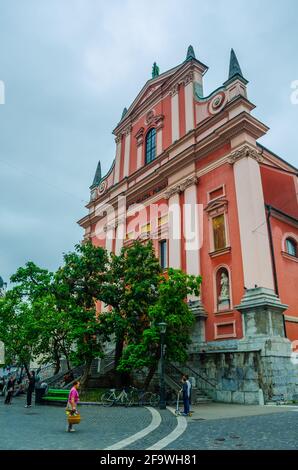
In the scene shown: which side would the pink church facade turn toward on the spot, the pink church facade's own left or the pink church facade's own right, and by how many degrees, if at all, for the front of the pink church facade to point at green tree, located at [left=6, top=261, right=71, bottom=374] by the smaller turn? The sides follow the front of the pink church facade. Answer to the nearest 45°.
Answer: approximately 45° to the pink church facade's own right

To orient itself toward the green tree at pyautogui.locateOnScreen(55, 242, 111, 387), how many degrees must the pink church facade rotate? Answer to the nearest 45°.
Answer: approximately 45° to its right

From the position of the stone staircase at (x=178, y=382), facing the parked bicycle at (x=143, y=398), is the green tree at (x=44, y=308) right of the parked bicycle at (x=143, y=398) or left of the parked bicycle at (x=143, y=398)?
right

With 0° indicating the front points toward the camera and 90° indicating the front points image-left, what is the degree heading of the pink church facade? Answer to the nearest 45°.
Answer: approximately 45°
